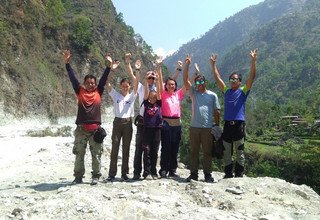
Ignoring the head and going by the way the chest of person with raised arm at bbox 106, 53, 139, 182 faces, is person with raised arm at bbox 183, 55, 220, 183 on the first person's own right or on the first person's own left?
on the first person's own left

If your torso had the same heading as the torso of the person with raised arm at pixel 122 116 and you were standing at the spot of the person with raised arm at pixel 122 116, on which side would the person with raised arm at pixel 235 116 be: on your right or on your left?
on your left

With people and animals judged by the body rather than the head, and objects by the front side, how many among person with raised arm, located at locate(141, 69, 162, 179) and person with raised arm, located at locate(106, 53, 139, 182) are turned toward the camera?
2

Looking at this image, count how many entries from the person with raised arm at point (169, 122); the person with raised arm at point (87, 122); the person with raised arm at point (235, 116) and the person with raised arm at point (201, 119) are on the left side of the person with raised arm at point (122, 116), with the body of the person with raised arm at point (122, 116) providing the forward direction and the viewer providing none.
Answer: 3

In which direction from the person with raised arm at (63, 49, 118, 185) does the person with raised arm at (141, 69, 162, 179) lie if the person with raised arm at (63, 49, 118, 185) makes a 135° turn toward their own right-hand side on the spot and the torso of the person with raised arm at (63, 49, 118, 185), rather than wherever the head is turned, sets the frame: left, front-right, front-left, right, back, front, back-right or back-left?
back-right

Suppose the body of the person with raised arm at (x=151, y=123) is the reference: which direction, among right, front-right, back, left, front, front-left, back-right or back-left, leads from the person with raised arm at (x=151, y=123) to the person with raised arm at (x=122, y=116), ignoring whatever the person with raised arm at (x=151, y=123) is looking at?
right

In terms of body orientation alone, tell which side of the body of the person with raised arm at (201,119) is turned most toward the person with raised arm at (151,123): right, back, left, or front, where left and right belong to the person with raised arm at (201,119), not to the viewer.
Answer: right

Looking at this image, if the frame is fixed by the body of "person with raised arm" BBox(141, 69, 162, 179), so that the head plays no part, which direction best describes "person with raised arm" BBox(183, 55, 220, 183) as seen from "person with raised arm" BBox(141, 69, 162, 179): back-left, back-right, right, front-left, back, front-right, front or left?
left
